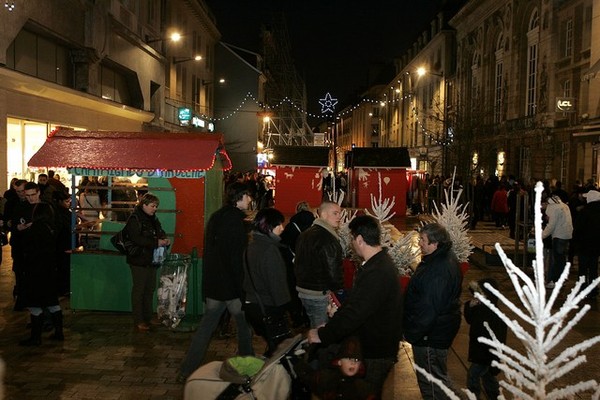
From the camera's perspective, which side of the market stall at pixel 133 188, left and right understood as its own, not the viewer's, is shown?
front

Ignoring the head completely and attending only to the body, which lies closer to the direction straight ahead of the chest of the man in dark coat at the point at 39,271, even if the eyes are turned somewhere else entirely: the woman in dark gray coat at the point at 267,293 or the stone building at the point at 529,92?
the woman in dark gray coat

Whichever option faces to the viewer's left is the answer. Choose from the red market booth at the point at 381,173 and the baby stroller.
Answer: the baby stroller

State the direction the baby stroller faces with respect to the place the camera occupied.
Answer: facing to the left of the viewer

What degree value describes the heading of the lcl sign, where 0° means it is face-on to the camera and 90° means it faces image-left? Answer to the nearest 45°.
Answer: approximately 0°

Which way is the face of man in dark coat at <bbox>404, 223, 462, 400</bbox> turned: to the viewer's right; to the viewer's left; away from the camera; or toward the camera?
to the viewer's left

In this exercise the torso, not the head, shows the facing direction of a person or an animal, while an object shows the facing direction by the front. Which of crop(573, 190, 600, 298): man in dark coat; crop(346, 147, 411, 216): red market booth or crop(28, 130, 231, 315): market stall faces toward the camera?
the market stall

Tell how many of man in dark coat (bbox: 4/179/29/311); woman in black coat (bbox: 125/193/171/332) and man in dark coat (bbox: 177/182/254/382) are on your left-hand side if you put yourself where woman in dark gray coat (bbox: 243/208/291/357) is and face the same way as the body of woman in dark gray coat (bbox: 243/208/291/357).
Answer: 3

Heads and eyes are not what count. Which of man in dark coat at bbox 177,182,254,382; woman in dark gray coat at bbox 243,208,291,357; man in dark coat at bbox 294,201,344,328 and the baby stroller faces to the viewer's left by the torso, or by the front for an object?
the baby stroller

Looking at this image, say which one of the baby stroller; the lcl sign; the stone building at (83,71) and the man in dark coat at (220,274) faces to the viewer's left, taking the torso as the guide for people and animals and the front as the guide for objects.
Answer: the baby stroller
